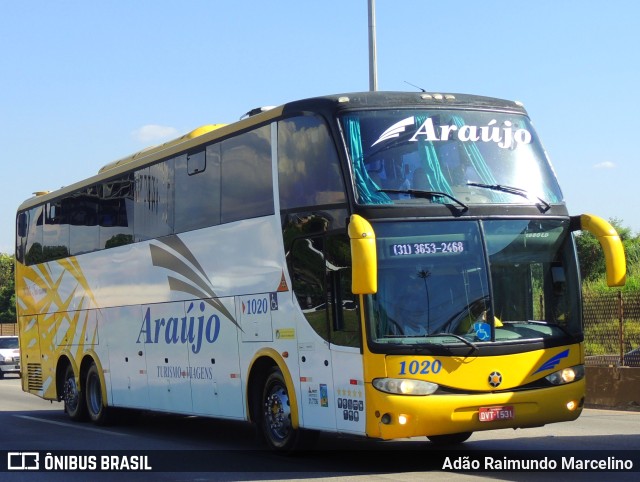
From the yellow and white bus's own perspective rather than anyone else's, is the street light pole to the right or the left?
on its left

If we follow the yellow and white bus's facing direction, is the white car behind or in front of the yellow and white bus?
behind

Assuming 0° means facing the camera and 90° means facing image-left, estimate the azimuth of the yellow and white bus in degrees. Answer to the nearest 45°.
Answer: approximately 315°
